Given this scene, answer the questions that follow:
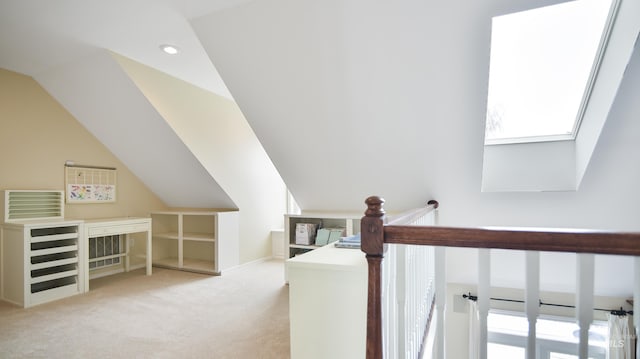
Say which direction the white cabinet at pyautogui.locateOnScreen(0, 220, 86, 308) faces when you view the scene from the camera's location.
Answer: facing the viewer and to the right of the viewer

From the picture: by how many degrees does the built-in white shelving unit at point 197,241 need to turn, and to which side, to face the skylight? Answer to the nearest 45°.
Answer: approximately 90° to its left

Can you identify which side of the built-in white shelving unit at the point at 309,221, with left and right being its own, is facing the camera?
front

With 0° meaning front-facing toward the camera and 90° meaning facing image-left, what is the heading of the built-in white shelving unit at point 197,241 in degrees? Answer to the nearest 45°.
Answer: approximately 45°

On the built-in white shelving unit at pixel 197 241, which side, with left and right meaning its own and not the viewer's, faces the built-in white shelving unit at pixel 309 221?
left

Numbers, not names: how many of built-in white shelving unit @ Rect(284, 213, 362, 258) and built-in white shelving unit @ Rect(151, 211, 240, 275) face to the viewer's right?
0

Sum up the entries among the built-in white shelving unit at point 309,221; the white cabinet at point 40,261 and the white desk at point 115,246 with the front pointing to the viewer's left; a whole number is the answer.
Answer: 0

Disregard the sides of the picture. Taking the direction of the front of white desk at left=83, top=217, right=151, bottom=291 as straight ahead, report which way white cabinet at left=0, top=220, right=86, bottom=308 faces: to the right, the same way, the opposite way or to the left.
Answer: the same way
